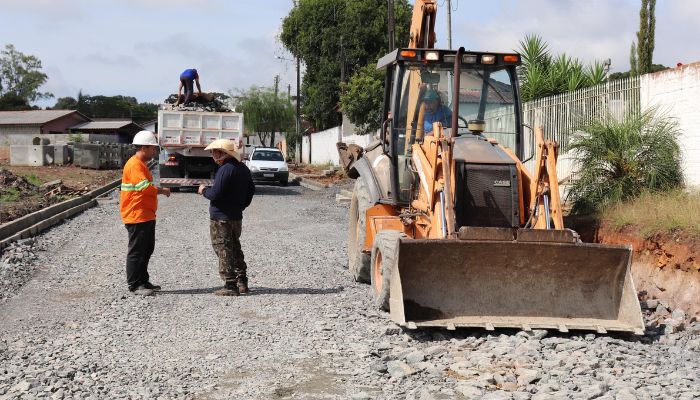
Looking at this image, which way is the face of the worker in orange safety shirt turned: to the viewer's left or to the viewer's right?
to the viewer's right

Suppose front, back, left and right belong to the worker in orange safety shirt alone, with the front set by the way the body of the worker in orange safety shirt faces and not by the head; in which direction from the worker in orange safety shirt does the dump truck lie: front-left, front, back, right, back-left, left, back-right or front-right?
left

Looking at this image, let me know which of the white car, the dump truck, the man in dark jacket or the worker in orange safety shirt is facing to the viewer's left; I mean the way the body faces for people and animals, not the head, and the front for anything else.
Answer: the man in dark jacket

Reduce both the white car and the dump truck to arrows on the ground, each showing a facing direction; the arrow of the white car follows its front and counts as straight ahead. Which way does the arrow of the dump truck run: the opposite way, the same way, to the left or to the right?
the opposite way

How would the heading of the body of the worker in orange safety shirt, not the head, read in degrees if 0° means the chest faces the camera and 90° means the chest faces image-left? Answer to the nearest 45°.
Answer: approximately 270°

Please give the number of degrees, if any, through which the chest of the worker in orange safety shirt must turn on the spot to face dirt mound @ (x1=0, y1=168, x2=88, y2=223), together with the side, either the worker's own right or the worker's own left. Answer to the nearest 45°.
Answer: approximately 90° to the worker's own left

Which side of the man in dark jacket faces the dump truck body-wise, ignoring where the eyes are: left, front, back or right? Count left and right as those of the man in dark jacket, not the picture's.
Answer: right

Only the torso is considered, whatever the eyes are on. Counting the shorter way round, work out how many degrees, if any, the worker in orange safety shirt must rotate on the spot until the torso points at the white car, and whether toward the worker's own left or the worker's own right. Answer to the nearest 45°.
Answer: approximately 90° to the worker's own left

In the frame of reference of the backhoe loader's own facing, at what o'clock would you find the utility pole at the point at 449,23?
The utility pole is roughly at 6 o'clock from the backhoe loader.

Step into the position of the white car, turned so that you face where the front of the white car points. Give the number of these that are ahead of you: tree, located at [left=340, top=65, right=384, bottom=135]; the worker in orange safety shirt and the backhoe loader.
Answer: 2

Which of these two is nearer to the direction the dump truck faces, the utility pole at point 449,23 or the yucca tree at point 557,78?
the utility pole

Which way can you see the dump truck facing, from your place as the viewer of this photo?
facing away from the viewer

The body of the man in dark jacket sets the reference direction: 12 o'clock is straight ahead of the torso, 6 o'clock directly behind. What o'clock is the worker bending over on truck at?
The worker bending over on truck is roughly at 3 o'clock from the man in dark jacket.

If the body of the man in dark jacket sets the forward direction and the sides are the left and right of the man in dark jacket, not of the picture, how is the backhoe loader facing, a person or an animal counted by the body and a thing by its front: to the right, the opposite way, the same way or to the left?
to the left

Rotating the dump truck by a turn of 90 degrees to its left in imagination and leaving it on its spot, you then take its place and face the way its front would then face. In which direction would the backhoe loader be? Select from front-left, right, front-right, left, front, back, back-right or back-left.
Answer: left

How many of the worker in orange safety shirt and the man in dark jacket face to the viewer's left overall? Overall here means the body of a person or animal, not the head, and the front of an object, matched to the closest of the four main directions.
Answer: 1

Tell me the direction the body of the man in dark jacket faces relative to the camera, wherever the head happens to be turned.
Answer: to the viewer's left

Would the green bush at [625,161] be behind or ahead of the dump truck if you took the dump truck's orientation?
behind

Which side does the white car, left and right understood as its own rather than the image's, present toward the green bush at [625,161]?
front

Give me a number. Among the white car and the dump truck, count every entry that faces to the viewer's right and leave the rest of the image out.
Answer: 0

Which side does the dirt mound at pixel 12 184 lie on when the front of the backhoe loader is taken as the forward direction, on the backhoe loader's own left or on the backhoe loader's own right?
on the backhoe loader's own right
